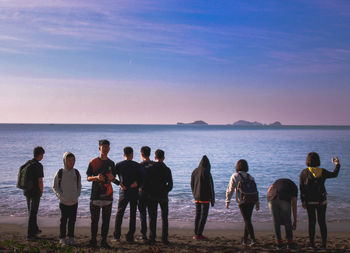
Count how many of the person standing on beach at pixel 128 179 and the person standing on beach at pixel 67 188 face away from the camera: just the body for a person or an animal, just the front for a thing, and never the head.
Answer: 1

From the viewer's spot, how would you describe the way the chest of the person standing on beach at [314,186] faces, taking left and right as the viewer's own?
facing away from the viewer

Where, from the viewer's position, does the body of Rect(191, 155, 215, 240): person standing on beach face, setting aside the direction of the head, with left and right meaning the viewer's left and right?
facing away from the viewer and to the right of the viewer

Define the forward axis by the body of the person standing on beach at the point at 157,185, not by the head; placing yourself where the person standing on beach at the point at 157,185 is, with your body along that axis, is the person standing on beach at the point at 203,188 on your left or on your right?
on your right

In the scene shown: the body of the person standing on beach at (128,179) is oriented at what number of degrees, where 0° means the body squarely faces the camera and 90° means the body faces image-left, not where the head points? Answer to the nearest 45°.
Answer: approximately 180°

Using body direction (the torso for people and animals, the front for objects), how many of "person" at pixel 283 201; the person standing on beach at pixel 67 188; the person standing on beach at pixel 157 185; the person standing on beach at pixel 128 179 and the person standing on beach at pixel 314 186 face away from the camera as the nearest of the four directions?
4

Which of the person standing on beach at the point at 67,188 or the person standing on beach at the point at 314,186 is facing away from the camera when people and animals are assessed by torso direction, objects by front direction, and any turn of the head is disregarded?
the person standing on beach at the point at 314,186

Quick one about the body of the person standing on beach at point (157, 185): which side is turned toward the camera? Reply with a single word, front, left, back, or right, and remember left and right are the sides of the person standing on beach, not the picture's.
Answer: back

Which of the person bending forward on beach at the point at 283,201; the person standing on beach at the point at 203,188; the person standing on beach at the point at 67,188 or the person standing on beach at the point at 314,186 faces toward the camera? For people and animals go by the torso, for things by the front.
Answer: the person standing on beach at the point at 67,188

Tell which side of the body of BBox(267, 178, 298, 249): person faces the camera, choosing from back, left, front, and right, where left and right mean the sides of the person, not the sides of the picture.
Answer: back

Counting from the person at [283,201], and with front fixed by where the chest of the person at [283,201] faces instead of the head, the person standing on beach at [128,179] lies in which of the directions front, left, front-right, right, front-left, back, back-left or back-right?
left
